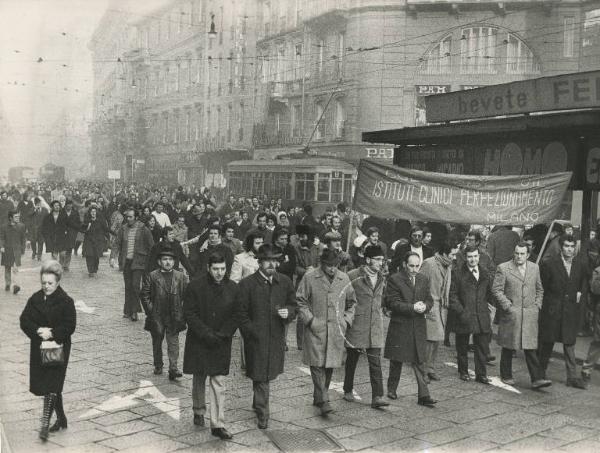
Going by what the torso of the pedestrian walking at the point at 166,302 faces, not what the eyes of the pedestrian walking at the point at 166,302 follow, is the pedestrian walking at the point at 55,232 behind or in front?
behind

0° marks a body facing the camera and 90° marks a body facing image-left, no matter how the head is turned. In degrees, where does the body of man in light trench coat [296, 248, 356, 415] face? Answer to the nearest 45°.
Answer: approximately 0°

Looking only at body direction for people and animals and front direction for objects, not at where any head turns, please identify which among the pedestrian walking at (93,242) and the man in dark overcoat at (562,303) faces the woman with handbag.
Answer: the pedestrian walking

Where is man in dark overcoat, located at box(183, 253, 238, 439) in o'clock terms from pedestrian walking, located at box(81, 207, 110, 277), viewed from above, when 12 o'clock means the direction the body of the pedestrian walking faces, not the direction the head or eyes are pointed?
The man in dark overcoat is roughly at 12 o'clock from the pedestrian walking.

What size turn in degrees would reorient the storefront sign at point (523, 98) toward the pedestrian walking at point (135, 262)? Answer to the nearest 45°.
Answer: approximately 45° to its right

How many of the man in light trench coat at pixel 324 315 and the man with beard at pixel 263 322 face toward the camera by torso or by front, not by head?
2

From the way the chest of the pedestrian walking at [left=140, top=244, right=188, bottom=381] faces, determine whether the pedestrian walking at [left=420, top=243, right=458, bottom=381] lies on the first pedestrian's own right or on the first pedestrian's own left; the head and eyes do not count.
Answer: on the first pedestrian's own left

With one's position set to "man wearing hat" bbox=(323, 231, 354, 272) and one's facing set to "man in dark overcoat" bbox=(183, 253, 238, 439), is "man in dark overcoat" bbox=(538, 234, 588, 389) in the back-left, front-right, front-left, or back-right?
back-left

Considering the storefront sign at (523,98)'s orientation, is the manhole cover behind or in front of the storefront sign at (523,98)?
in front

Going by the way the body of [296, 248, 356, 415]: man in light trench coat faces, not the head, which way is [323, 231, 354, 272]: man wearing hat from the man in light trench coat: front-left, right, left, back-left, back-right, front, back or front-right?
back
